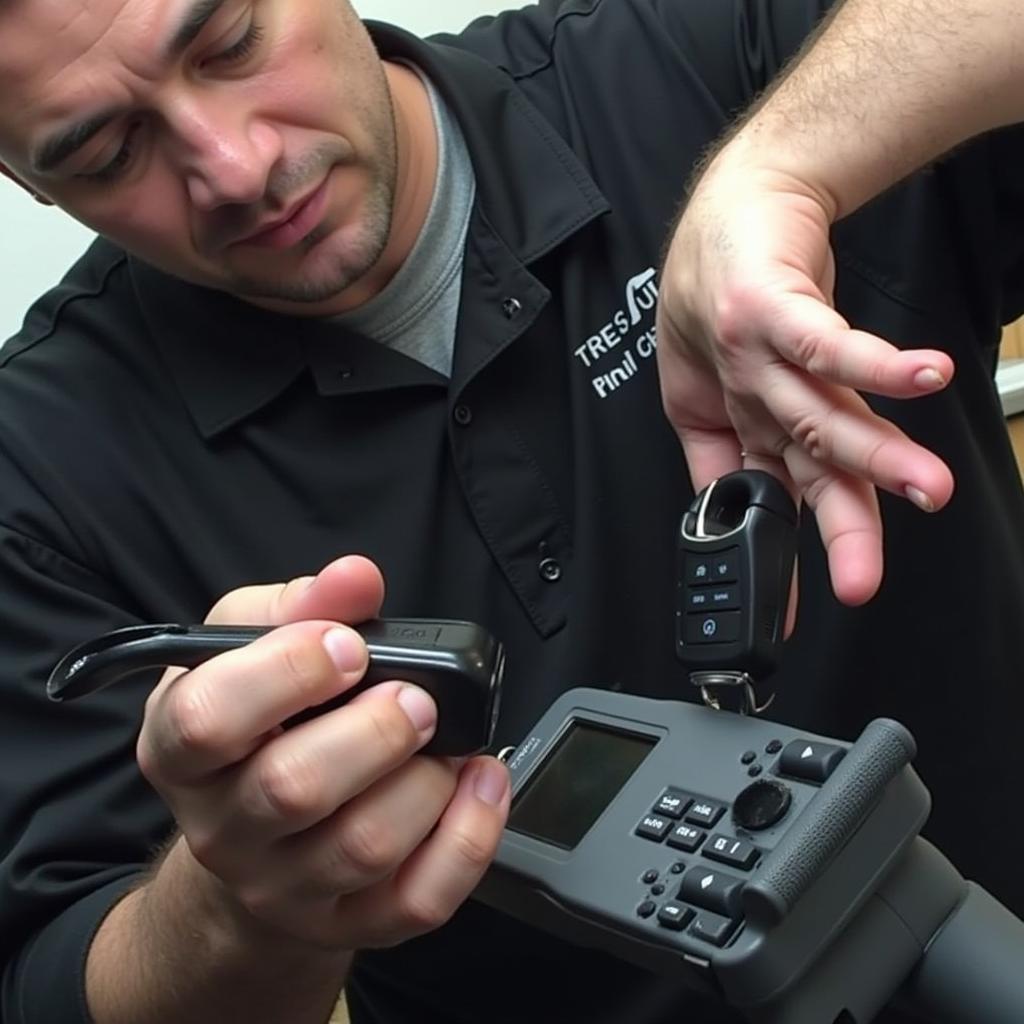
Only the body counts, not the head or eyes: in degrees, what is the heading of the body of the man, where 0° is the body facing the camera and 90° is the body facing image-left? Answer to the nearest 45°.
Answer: approximately 0°
